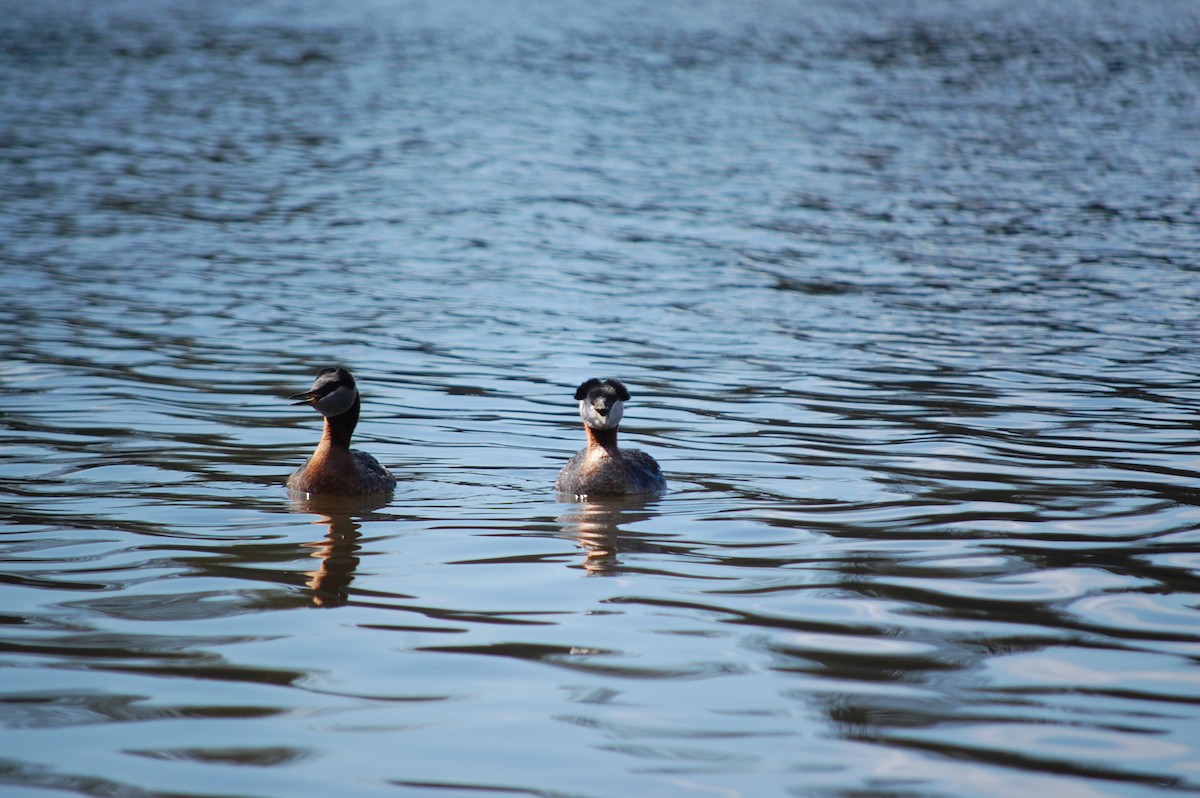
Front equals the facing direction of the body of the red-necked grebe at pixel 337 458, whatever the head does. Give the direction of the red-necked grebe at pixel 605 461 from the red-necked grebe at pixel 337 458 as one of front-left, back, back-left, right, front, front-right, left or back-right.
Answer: back-left

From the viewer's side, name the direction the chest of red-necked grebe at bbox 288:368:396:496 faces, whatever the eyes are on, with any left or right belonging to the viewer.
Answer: facing the viewer and to the left of the viewer

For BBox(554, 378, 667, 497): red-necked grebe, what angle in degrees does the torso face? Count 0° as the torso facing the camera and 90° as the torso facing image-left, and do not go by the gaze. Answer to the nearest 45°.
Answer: approximately 0°

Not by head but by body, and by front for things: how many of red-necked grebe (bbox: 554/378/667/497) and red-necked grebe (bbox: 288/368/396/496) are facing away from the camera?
0

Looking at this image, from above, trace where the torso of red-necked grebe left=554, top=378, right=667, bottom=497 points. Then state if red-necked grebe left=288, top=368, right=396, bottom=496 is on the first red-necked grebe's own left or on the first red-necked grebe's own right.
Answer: on the first red-necked grebe's own right
